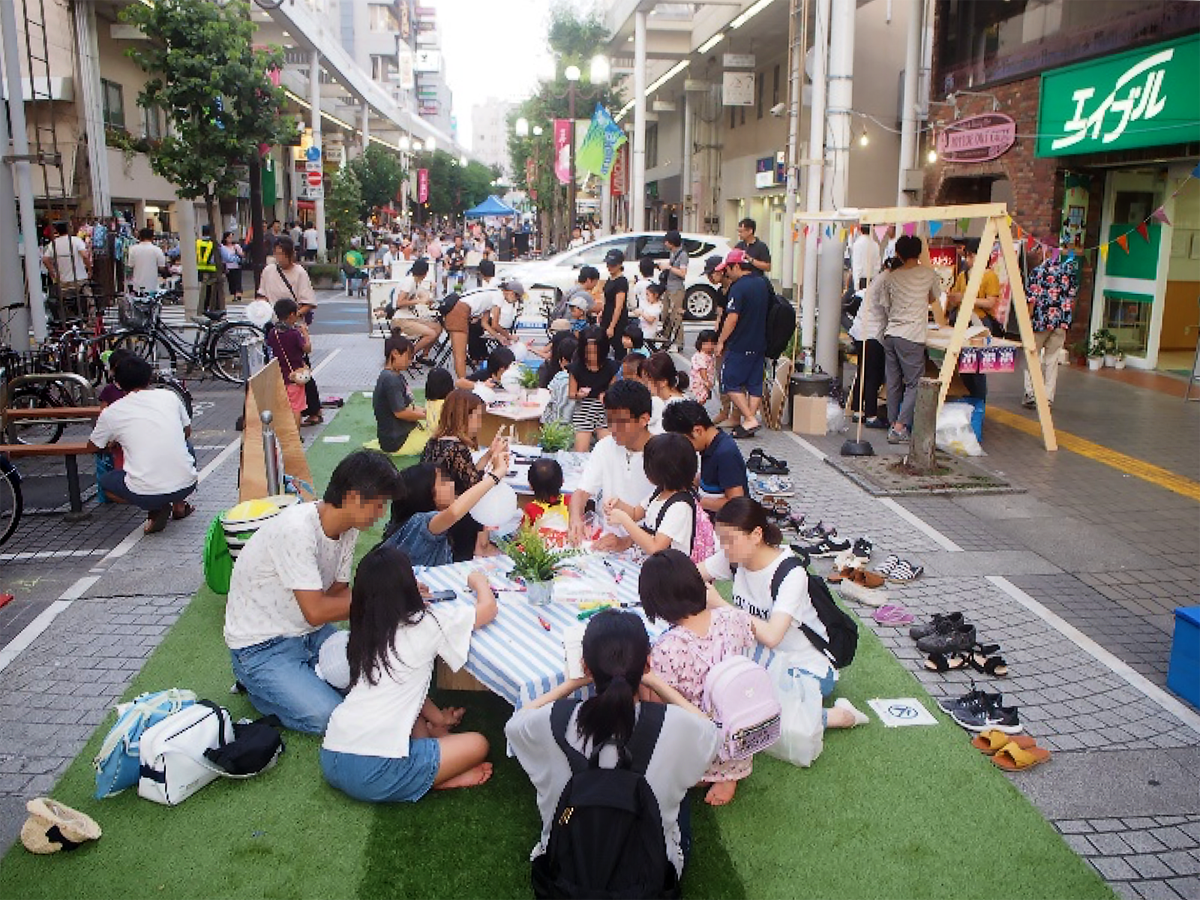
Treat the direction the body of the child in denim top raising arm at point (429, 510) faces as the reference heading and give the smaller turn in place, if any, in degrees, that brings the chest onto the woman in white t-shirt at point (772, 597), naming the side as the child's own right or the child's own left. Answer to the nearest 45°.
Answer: approximately 45° to the child's own right

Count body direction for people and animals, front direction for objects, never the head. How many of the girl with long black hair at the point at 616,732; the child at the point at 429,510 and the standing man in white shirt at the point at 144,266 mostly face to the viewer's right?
1

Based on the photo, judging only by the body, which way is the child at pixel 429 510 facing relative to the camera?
to the viewer's right

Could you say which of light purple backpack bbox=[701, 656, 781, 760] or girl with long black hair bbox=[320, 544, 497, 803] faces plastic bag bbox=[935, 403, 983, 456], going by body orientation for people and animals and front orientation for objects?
the girl with long black hair

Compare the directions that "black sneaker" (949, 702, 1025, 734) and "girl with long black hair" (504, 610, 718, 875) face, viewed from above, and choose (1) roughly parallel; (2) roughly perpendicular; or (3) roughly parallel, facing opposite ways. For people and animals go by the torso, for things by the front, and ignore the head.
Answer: roughly perpendicular

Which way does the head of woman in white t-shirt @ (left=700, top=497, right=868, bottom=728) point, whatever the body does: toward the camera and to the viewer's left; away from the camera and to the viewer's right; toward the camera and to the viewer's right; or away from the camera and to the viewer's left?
toward the camera and to the viewer's left

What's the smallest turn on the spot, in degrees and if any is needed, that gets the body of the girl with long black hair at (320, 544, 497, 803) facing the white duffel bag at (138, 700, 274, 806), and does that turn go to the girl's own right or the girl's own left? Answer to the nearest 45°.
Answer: approximately 135° to the girl's own left

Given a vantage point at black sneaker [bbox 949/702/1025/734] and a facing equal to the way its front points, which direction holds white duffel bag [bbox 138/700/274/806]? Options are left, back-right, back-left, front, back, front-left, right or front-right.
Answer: front-left

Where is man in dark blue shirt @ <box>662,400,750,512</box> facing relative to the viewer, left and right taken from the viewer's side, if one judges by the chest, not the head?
facing to the left of the viewer

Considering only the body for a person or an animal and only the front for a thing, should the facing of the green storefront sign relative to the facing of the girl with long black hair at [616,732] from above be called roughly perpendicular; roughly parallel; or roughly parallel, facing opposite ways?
roughly perpendicular

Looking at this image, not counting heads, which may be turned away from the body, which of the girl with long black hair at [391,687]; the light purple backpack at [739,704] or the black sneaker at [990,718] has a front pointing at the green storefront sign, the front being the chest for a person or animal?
the girl with long black hair
